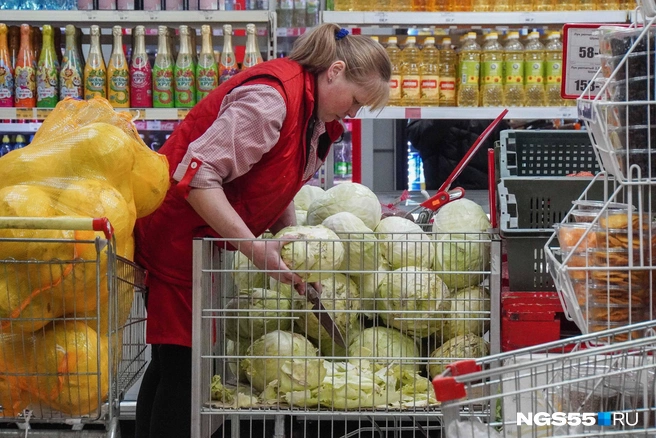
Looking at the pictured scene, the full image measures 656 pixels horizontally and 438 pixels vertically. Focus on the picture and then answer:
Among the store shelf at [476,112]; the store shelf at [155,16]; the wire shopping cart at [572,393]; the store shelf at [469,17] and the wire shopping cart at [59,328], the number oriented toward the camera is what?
3

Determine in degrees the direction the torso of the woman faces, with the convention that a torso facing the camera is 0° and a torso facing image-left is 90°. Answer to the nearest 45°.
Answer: approximately 270°

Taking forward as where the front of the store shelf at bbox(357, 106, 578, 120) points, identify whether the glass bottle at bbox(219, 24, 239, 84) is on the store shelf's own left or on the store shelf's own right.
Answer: on the store shelf's own right

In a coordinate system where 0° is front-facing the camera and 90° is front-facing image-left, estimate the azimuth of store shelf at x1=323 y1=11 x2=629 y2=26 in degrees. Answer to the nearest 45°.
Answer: approximately 0°

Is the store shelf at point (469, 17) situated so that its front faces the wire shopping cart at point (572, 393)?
yes

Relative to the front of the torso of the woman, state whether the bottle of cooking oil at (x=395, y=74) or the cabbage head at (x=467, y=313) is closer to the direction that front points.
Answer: the cabbage head

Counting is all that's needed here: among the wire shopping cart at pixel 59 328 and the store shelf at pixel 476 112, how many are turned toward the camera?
1

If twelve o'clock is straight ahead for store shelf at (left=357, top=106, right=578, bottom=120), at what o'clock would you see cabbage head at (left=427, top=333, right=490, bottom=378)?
The cabbage head is roughly at 12 o'clock from the store shelf.

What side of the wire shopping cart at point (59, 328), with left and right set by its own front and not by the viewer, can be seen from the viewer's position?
back

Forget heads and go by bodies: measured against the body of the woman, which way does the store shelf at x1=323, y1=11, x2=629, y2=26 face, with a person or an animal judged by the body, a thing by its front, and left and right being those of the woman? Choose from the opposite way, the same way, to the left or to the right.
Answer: to the right
